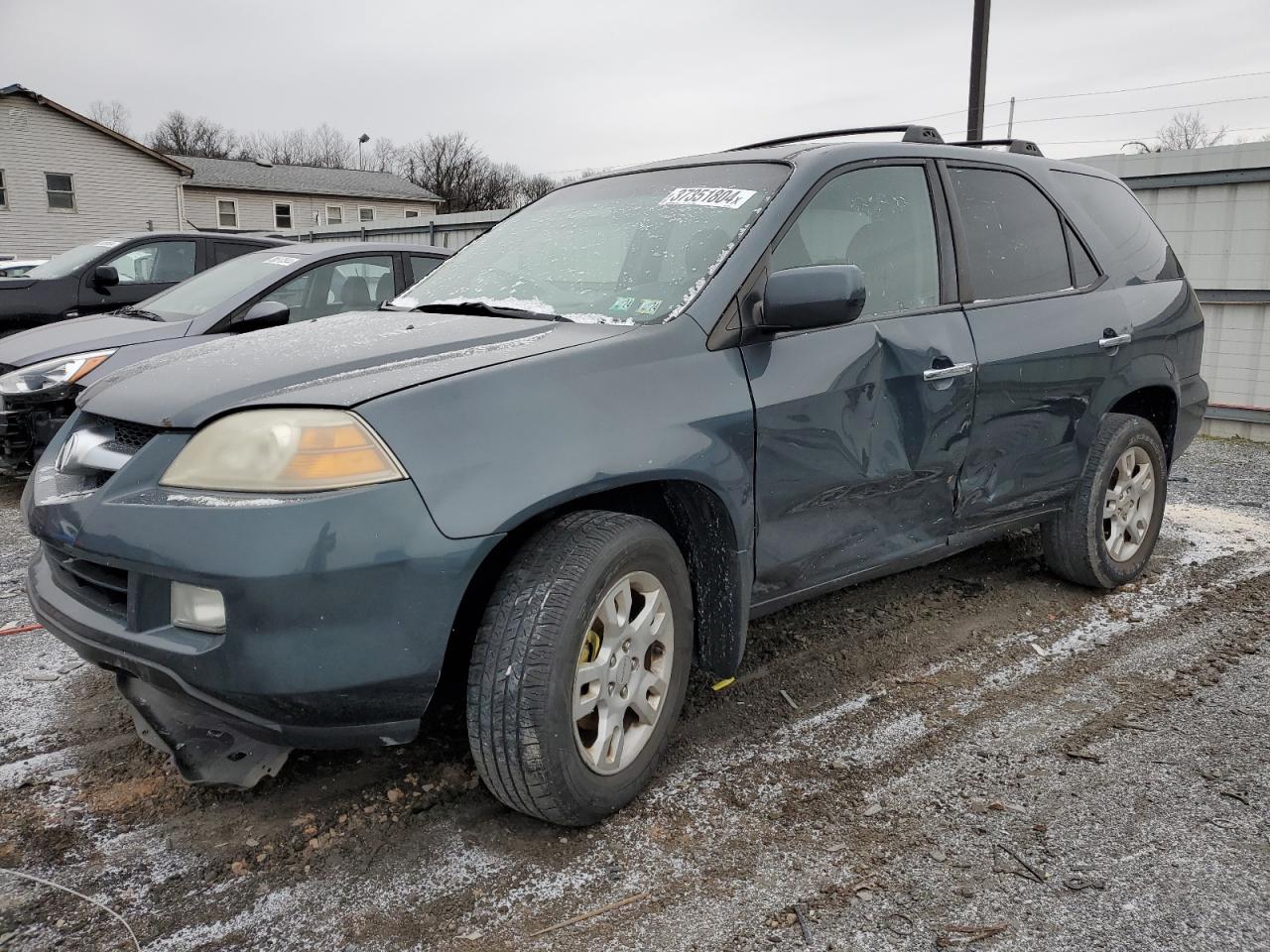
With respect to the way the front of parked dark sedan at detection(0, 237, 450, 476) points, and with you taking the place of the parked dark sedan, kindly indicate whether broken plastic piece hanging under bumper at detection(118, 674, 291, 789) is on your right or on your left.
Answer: on your left

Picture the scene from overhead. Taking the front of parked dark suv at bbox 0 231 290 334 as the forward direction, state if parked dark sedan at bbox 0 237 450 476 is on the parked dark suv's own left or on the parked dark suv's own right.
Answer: on the parked dark suv's own left

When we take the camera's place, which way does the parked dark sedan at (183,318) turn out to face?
facing the viewer and to the left of the viewer

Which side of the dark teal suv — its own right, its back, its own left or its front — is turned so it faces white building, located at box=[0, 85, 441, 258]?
right

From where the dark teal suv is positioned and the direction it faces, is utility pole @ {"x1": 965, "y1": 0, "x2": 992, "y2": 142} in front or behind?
behind

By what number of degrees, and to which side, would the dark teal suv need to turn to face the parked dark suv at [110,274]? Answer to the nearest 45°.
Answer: approximately 90° to its right

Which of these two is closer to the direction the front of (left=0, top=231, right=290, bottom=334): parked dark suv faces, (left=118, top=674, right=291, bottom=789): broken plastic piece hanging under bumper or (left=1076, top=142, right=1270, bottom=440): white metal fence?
the broken plastic piece hanging under bumper

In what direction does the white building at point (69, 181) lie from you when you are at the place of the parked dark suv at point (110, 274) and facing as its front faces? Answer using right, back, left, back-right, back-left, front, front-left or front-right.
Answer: back-right

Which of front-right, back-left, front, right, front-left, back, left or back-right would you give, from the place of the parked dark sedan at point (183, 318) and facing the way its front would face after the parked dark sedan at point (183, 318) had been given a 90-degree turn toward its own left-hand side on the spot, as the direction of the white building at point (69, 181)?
back-left

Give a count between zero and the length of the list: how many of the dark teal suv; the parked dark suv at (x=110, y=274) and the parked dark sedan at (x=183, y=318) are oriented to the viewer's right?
0
